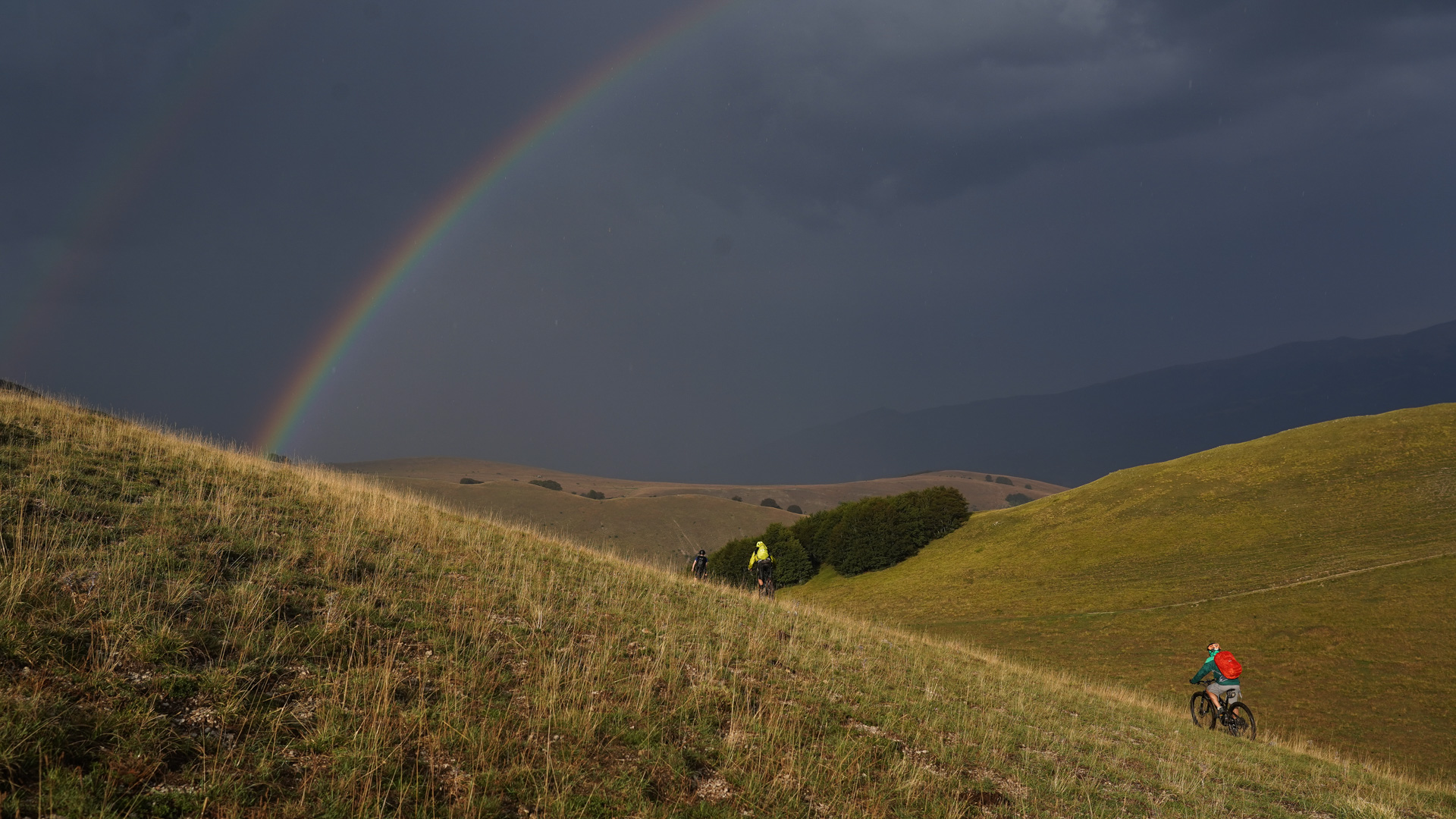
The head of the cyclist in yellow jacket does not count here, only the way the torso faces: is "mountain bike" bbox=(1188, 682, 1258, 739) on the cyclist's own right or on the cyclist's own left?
on the cyclist's own right

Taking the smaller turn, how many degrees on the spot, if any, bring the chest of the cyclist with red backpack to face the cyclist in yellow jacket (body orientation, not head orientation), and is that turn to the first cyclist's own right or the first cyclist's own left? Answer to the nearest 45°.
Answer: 0° — they already face them

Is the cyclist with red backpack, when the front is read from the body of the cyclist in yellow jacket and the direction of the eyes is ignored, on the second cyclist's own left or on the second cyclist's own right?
on the second cyclist's own right

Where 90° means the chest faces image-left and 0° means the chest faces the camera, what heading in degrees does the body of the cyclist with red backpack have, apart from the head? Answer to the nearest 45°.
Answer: approximately 90°

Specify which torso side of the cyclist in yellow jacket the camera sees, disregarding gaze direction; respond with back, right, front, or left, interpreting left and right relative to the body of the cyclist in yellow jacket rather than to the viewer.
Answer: back
